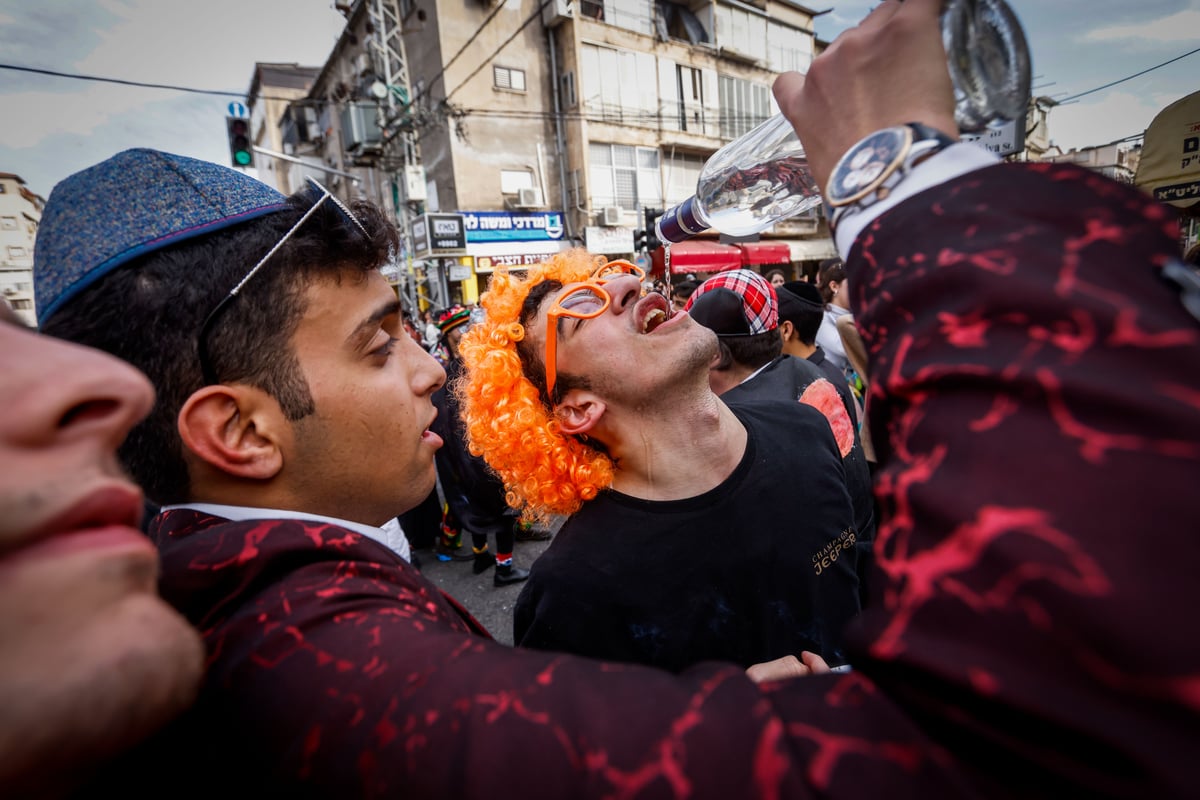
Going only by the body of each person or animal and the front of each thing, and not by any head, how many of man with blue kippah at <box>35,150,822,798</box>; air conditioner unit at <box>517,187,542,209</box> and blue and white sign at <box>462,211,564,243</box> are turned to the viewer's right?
1

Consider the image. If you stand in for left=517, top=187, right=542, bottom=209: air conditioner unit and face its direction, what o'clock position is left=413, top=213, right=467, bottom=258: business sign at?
The business sign is roughly at 2 o'clock from the air conditioner unit.

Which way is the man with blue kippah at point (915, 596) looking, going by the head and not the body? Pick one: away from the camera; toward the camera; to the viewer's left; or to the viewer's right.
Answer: to the viewer's right

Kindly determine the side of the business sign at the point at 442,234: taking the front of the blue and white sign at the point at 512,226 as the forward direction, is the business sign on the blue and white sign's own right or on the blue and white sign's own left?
on the blue and white sign's own right

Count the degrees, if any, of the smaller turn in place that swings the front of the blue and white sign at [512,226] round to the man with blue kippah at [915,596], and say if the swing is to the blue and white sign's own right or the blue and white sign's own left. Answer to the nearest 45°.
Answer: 0° — it already faces them

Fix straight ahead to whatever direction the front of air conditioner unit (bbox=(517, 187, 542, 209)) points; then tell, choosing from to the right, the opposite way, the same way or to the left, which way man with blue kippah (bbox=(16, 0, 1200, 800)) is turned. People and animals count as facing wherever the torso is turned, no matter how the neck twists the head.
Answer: to the left

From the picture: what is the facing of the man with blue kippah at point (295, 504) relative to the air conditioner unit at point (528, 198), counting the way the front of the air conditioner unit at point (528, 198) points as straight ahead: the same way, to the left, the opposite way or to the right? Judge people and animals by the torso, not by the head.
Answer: to the left

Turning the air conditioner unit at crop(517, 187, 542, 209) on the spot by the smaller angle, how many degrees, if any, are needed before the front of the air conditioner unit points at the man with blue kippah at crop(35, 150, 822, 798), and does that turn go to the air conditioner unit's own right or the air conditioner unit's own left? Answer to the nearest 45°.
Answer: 0° — it already faces them

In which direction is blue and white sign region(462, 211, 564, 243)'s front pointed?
toward the camera

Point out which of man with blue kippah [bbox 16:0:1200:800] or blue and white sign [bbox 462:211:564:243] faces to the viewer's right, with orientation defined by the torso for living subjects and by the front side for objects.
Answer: the man with blue kippah

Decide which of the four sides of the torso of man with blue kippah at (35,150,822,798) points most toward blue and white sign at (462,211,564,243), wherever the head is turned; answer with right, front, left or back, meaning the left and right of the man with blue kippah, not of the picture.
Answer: left

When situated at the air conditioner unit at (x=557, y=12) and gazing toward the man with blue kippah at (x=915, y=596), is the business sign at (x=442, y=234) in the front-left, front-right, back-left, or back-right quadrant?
front-right

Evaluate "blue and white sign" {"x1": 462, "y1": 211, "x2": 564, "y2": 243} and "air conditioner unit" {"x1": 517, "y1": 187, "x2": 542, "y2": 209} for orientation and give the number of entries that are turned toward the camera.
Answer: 2

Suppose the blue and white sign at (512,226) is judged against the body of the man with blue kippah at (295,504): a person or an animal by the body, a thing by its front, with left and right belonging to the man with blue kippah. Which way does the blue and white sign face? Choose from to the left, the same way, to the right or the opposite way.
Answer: to the right

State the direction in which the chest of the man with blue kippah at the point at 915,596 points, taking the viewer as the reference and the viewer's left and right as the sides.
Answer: facing to the right of the viewer

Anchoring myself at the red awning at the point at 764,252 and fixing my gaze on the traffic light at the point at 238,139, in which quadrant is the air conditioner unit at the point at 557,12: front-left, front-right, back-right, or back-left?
front-right
